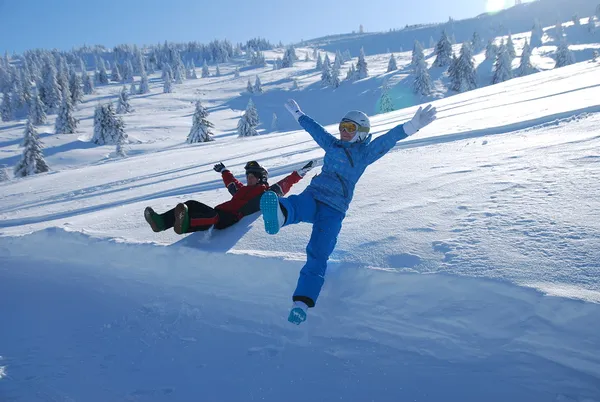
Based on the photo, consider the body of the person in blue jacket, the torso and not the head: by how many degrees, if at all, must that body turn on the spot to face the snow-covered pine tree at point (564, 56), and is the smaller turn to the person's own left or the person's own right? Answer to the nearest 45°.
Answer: approximately 180°

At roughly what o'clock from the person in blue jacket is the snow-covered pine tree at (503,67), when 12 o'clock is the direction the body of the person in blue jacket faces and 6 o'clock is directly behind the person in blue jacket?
The snow-covered pine tree is roughly at 5 o'clock from the person in blue jacket.

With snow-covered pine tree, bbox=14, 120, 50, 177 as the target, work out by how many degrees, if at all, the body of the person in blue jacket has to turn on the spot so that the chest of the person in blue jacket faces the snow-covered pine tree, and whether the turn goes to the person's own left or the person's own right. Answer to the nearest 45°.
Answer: approximately 90° to the person's own right

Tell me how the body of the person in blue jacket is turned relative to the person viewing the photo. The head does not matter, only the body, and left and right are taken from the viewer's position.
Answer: facing the viewer and to the left of the viewer

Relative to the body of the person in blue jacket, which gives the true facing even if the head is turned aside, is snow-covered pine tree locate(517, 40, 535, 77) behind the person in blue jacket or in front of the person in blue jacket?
behind

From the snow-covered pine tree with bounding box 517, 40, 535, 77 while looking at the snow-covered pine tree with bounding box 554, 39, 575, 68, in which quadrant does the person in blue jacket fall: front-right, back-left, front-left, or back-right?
back-right

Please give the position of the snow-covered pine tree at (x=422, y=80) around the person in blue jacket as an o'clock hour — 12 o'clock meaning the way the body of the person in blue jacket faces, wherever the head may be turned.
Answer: The snow-covered pine tree is roughly at 5 o'clock from the person in blue jacket.
